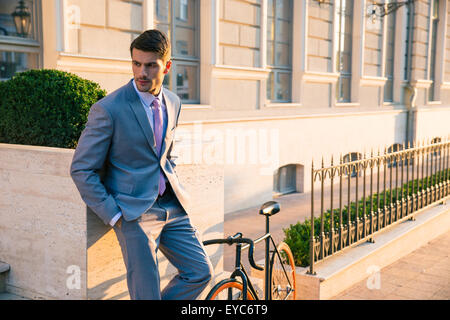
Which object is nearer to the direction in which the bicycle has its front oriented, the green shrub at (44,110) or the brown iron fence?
the green shrub

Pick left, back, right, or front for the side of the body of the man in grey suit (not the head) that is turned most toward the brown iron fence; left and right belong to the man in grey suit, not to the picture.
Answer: left

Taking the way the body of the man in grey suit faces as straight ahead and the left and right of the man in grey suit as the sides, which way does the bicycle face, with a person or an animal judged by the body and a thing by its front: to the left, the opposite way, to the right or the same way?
to the right

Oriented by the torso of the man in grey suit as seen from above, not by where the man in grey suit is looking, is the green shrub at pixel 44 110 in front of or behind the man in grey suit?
behind

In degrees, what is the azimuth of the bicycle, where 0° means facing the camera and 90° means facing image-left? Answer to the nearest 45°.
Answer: approximately 45°

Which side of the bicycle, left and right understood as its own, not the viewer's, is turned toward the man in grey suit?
front

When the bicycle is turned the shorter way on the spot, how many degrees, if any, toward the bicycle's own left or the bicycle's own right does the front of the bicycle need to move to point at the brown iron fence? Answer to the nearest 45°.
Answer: approximately 180°

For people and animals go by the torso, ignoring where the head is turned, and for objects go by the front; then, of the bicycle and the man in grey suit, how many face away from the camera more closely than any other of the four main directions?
0

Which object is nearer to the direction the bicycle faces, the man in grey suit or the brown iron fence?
the man in grey suit

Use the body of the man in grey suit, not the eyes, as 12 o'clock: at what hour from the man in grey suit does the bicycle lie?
The bicycle is roughly at 9 o'clock from the man in grey suit.
